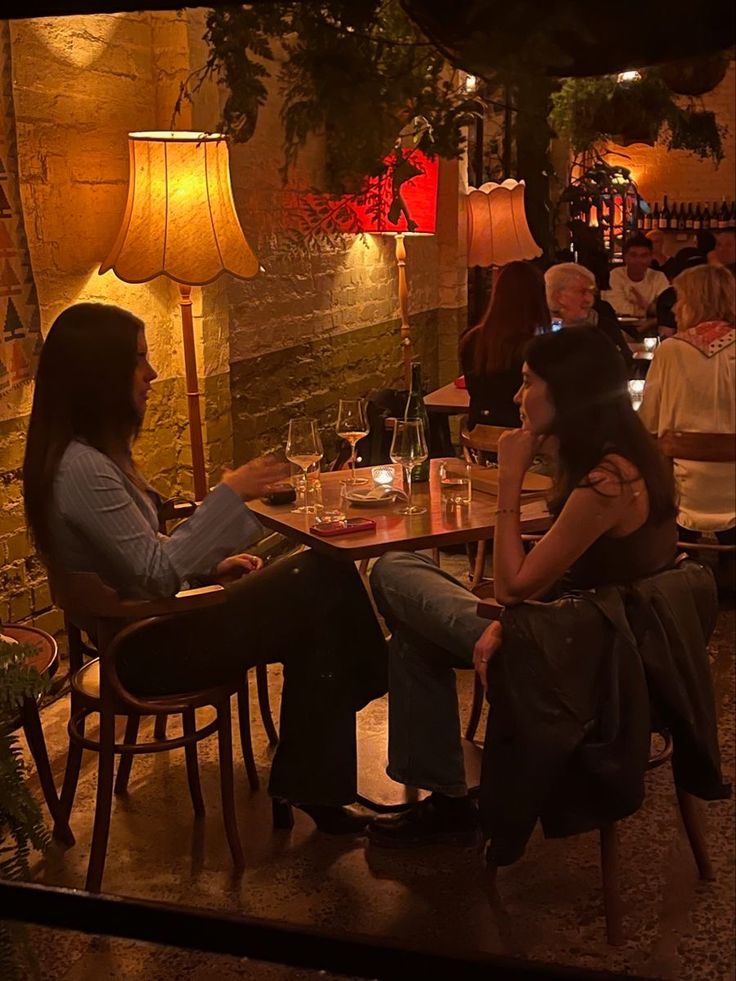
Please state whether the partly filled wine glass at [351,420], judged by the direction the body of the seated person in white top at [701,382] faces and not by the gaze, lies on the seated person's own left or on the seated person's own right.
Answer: on the seated person's own left

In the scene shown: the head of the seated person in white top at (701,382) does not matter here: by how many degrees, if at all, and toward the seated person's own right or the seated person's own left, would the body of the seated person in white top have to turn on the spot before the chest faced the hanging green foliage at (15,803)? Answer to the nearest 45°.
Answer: approximately 135° to the seated person's own left

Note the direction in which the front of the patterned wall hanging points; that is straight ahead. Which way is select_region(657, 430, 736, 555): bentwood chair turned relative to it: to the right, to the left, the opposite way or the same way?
to the left

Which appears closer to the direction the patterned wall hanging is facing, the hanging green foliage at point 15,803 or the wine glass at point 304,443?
the wine glass

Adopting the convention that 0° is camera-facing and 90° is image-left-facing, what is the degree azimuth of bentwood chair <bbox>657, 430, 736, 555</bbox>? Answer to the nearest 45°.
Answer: approximately 180°

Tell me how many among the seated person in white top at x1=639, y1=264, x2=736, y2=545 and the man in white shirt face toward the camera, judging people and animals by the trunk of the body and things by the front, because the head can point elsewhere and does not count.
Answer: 1

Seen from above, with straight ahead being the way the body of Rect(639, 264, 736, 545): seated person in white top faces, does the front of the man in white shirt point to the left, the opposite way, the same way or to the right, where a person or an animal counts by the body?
the opposite way

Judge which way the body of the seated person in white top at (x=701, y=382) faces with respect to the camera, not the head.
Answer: away from the camera
